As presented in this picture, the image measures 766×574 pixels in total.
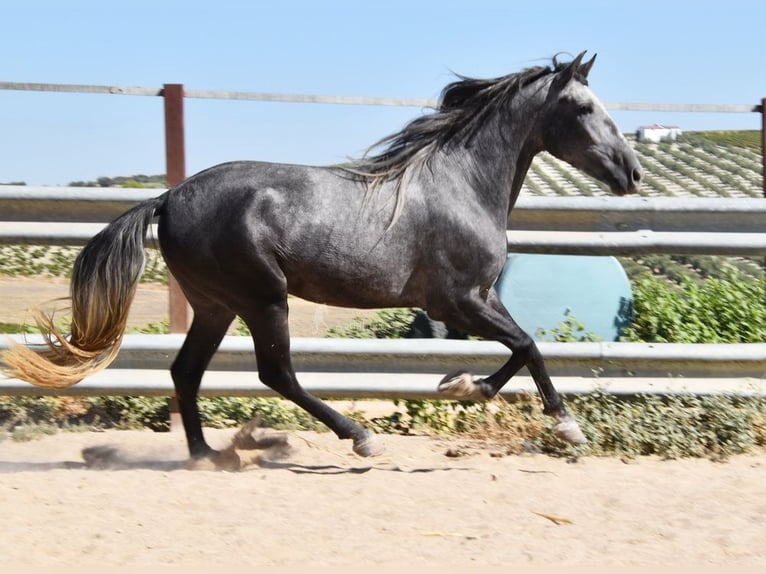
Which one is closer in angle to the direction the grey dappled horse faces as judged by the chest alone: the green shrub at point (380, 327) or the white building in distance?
the white building in distance

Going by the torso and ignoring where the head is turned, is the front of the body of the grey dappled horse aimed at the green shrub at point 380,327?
no

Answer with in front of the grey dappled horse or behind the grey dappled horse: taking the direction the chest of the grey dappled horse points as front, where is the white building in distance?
in front

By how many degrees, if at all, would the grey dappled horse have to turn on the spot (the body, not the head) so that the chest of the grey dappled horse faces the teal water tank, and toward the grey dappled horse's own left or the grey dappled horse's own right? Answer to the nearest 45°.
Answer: approximately 45° to the grey dappled horse's own left

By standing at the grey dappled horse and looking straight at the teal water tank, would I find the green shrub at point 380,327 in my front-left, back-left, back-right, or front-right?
front-left

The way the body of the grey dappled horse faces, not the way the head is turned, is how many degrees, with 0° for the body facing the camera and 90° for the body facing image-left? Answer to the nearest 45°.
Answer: approximately 270°

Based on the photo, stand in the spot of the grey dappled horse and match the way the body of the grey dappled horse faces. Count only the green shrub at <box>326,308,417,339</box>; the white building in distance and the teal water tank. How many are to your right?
0
